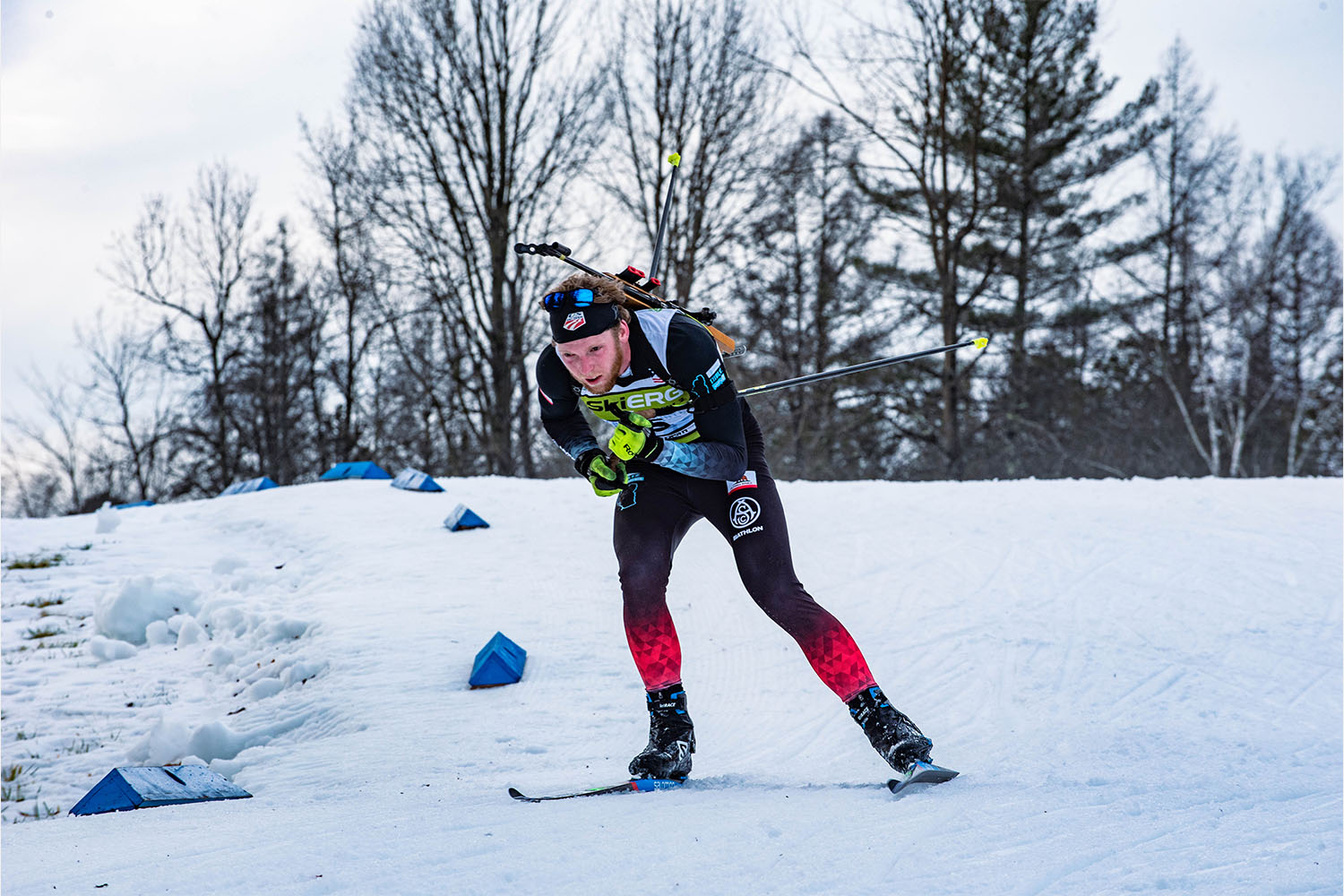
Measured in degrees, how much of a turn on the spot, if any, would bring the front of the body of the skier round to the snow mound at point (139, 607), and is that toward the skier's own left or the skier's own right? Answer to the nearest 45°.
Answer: approximately 90° to the skier's own right

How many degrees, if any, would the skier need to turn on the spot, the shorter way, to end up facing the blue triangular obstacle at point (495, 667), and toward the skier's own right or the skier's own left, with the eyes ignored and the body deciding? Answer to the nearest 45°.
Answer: approximately 90° to the skier's own right

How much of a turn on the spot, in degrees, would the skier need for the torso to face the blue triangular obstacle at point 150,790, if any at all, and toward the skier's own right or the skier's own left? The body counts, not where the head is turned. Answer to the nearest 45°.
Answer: approximately 45° to the skier's own right

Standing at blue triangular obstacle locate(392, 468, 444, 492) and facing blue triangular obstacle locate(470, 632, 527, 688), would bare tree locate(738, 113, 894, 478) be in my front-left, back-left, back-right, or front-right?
back-left

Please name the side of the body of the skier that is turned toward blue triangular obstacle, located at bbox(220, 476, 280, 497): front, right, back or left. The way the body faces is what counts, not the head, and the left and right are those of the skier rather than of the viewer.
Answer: right

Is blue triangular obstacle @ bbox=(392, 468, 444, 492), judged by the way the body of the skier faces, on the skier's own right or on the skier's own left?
on the skier's own right

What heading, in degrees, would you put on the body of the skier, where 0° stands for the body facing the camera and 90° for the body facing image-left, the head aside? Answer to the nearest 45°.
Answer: approximately 45°
